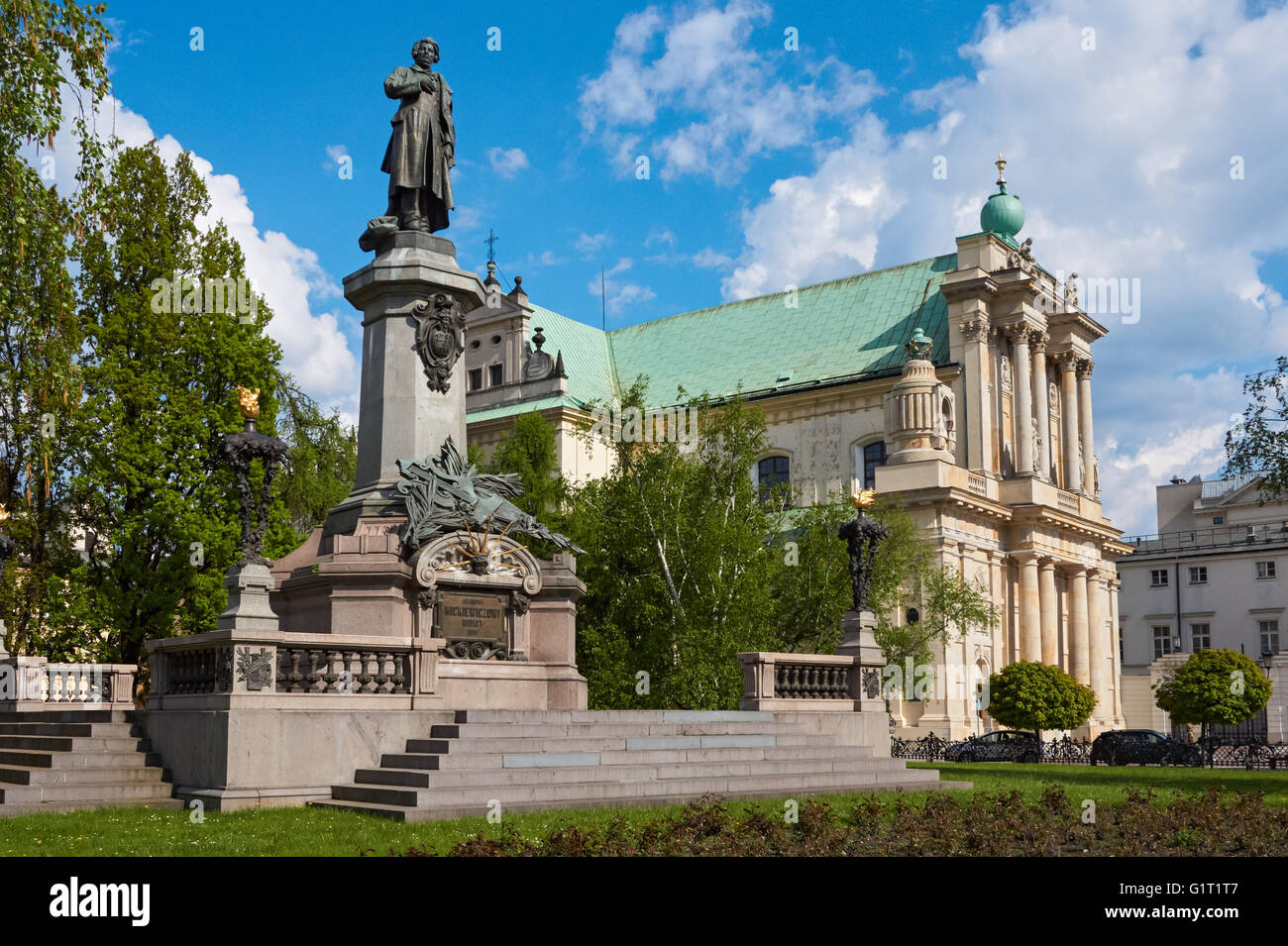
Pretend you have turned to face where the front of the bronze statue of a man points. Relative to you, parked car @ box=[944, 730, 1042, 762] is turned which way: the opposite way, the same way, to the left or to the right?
to the right

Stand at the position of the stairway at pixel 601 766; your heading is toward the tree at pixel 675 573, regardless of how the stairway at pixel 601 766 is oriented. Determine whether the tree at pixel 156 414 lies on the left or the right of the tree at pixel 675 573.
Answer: left

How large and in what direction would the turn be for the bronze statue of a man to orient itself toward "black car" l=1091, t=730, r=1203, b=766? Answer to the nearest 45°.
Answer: approximately 135° to its left

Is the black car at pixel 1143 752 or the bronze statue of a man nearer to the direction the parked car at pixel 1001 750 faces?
the bronze statue of a man

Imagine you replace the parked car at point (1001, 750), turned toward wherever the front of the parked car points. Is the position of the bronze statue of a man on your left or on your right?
on your left

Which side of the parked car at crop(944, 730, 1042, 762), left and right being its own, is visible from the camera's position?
left

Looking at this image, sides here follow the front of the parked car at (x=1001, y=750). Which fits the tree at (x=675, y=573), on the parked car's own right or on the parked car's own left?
on the parked car's own left
